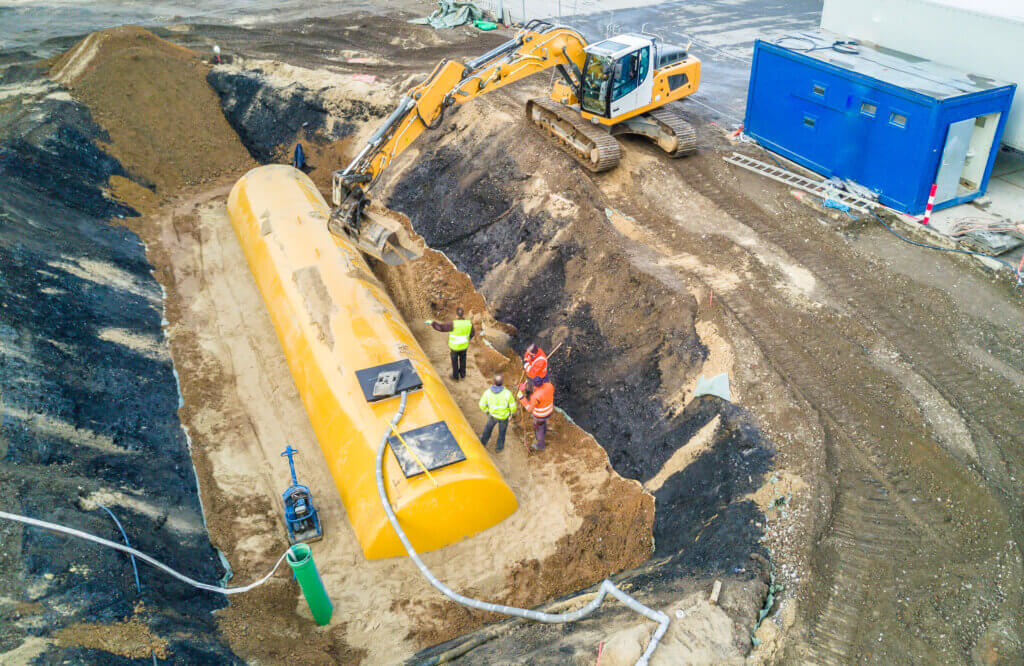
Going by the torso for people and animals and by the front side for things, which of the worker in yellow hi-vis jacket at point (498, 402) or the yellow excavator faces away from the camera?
the worker in yellow hi-vis jacket

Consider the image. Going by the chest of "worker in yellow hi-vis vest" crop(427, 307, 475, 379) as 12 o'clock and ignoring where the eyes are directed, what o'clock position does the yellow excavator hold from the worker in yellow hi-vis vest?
The yellow excavator is roughly at 1 o'clock from the worker in yellow hi-vis vest.

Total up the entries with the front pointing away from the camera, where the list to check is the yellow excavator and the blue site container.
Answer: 0

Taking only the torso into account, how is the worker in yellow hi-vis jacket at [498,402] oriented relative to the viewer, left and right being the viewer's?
facing away from the viewer

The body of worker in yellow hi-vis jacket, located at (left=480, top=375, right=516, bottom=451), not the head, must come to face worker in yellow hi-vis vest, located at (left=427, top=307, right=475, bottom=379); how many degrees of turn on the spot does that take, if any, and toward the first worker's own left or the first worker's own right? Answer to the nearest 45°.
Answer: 0° — they already face them

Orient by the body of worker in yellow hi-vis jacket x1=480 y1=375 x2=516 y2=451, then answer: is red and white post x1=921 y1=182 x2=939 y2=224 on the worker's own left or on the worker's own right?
on the worker's own right

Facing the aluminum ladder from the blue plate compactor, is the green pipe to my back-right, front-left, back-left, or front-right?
back-right

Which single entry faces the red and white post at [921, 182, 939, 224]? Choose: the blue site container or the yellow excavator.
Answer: the blue site container

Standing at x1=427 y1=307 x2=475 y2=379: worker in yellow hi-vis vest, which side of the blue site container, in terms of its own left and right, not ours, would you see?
right

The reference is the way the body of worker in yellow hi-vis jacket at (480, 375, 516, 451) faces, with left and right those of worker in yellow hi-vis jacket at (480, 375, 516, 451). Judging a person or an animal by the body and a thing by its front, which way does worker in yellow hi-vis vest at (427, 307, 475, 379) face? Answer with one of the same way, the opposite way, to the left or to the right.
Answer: the same way

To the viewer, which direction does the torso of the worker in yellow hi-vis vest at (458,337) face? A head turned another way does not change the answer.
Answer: away from the camera

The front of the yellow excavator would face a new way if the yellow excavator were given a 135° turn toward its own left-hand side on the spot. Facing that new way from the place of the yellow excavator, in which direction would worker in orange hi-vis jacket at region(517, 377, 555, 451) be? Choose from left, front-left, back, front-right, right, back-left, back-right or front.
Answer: right

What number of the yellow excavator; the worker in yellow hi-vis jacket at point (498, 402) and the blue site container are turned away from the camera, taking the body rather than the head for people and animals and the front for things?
1

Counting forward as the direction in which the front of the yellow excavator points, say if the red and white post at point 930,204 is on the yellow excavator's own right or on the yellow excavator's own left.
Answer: on the yellow excavator's own left

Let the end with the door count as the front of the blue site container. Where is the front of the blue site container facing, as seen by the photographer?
facing the viewer and to the right of the viewer

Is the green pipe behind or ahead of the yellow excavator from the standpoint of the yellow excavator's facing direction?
ahead

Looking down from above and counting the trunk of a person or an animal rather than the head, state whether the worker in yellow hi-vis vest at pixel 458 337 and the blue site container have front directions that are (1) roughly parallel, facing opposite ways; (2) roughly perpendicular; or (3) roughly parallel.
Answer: roughly parallel, facing opposite ways

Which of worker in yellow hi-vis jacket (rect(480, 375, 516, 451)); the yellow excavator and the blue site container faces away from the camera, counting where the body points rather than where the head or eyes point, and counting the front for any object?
the worker in yellow hi-vis jacket

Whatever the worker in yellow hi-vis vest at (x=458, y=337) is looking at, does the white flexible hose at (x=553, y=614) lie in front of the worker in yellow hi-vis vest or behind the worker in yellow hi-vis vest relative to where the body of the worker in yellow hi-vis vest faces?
behind

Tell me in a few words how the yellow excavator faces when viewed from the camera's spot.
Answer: facing the viewer and to the left of the viewer

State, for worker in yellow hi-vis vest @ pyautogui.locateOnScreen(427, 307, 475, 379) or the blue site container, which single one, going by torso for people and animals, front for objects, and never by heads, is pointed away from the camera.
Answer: the worker in yellow hi-vis vest

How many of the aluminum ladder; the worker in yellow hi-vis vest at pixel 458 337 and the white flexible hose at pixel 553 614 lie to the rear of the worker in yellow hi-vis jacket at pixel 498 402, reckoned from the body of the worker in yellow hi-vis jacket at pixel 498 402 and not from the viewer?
1
